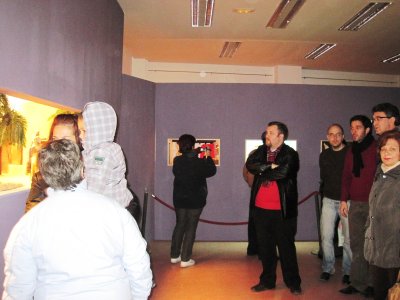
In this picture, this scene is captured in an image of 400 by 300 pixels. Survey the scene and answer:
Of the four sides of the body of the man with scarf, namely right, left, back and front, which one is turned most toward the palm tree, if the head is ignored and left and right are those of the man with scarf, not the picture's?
front

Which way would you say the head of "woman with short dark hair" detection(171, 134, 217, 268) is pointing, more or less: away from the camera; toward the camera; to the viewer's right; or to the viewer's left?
away from the camera

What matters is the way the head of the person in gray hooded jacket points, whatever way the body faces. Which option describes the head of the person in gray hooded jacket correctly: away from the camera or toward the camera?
away from the camera

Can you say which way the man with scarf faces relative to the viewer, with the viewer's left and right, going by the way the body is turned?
facing the viewer and to the left of the viewer

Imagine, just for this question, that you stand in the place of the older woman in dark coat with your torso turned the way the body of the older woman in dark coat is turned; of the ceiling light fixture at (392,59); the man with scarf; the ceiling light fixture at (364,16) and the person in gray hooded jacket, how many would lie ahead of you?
1

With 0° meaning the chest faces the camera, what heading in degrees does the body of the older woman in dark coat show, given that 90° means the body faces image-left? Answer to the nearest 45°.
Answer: approximately 45°

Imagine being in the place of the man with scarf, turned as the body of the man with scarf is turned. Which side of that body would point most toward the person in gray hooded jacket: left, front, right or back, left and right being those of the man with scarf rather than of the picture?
front

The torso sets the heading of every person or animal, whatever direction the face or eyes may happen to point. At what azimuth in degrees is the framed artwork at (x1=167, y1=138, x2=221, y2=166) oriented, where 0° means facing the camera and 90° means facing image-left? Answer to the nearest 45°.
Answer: approximately 0°

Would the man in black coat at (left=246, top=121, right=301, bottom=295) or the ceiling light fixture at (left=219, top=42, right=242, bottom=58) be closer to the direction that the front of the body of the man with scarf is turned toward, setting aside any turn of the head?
the man in black coat

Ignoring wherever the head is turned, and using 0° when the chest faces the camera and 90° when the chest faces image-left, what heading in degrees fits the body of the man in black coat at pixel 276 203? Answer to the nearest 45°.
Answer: approximately 45°
